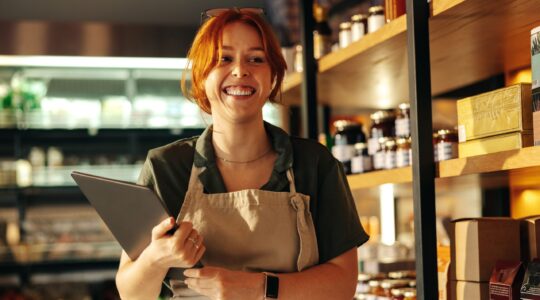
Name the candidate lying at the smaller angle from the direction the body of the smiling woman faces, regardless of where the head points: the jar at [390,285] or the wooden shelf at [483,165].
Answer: the wooden shelf

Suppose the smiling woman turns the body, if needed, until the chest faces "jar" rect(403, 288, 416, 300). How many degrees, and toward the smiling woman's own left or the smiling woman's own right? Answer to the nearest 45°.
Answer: approximately 135° to the smiling woman's own left

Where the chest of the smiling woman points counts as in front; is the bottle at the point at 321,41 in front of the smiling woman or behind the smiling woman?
behind

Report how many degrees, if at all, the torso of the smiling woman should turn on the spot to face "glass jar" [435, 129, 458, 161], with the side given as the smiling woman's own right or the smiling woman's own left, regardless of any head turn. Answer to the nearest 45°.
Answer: approximately 90° to the smiling woman's own left

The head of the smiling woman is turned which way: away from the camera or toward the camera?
toward the camera

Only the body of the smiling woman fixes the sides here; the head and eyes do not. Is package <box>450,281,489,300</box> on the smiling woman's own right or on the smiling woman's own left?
on the smiling woman's own left

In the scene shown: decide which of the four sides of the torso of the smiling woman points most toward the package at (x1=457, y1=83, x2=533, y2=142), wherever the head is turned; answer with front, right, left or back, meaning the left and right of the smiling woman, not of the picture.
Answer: left

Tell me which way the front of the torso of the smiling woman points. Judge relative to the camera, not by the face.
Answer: toward the camera

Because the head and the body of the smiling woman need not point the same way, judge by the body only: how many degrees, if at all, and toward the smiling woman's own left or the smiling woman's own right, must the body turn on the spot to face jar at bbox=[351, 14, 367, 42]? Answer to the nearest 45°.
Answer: approximately 135° to the smiling woman's own left

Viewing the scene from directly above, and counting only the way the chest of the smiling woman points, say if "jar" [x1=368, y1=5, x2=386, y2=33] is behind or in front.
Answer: behind

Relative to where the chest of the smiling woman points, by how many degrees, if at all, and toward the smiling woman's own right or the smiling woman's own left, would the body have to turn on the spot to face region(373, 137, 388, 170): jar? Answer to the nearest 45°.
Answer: approximately 135° to the smiling woman's own left

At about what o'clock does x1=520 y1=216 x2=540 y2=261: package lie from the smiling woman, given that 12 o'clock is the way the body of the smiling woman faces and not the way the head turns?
The package is roughly at 9 o'clock from the smiling woman.

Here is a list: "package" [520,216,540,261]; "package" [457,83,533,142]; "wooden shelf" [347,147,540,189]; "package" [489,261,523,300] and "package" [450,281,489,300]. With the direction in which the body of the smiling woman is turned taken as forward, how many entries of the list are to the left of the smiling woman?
5

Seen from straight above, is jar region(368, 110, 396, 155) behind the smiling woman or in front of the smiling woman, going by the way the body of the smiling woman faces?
behind
